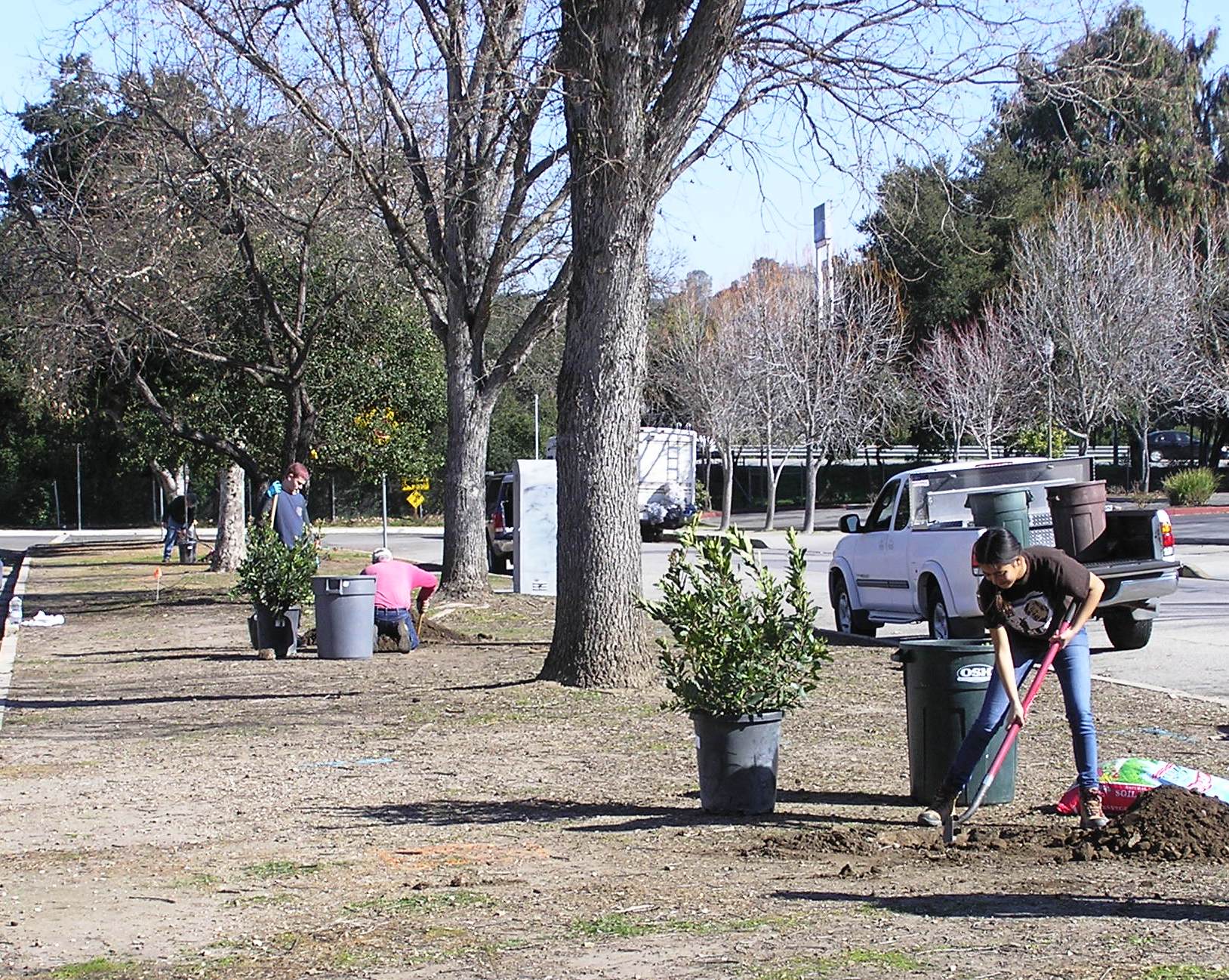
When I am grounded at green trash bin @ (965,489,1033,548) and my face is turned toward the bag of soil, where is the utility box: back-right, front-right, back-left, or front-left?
back-right

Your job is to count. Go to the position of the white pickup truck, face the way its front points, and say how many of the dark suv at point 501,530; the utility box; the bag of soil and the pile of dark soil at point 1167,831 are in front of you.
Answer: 2

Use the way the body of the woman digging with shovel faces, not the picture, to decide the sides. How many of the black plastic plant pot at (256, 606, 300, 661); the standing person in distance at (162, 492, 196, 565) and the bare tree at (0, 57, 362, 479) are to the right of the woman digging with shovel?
3

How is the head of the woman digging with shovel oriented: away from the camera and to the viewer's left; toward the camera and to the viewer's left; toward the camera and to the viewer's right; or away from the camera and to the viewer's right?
toward the camera and to the viewer's left

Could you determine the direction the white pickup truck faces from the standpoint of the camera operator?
facing away from the viewer and to the left of the viewer

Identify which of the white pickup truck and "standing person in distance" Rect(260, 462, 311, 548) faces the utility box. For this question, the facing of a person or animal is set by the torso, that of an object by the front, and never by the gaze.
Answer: the white pickup truck

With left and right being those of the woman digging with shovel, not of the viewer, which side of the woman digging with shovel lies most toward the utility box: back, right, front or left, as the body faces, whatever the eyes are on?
right

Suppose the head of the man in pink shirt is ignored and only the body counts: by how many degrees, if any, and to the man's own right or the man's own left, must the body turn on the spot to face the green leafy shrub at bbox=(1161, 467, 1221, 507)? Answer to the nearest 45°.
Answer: approximately 45° to the man's own right

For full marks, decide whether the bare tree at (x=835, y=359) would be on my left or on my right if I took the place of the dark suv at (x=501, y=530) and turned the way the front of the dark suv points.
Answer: on my right

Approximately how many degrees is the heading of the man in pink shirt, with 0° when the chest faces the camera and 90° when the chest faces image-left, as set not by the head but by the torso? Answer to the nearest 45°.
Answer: approximately 180°

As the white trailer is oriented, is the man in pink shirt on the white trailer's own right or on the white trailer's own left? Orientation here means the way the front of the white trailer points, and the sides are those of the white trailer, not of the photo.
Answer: on the white trailer's own left

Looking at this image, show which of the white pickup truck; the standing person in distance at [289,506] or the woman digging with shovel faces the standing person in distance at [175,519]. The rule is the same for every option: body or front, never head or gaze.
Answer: the white pickup truck
